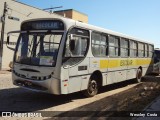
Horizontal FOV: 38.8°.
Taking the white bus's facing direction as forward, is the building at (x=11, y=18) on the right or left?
on its right

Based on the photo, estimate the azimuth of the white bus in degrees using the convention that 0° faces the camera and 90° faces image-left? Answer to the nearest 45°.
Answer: approximately 45°
